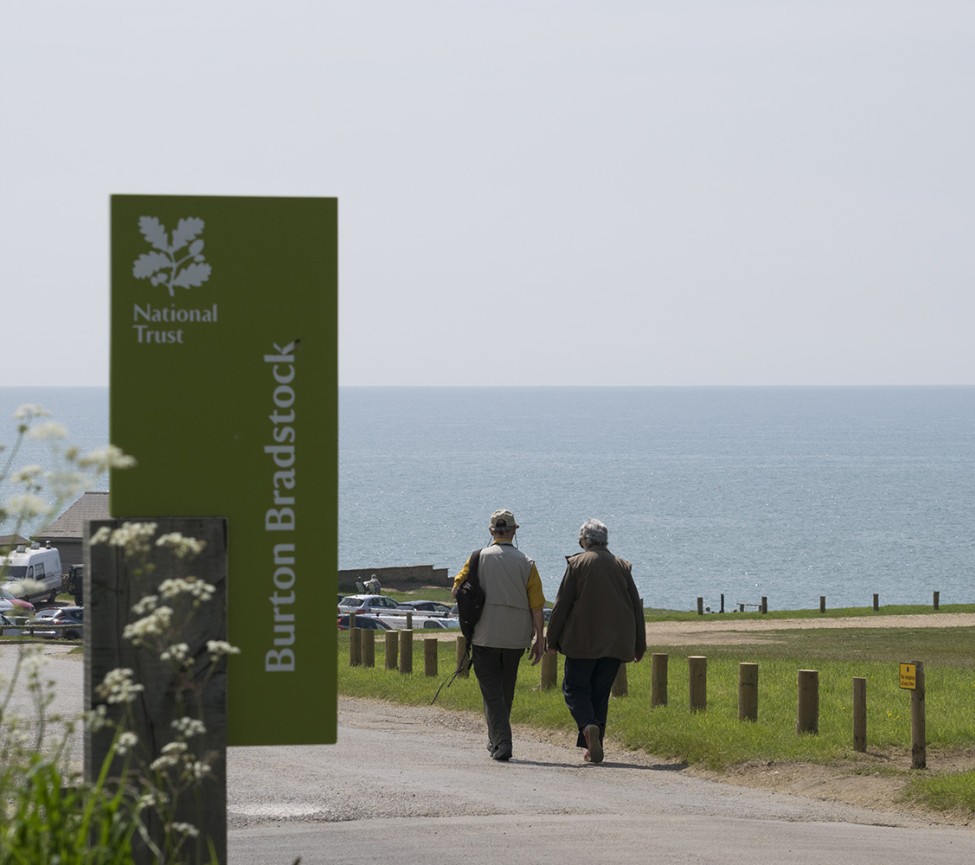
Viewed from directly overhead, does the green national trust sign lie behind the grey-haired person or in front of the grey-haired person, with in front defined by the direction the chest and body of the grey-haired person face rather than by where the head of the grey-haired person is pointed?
behind

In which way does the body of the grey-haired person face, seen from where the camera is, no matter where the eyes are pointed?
away from the camera

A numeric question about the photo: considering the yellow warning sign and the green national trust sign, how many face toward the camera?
2

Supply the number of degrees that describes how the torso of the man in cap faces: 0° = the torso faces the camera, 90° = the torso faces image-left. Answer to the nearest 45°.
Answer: approximately 180°

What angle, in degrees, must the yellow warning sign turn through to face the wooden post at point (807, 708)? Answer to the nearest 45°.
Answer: approximately 135° to its right

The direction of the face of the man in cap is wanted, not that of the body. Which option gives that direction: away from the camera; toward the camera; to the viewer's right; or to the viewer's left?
away from the camera

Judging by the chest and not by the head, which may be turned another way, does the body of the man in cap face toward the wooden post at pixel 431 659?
yes

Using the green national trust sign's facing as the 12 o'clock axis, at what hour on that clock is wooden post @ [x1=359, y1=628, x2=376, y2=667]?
The wooden post is roughly at 6 o'clock from the green national trust sign.

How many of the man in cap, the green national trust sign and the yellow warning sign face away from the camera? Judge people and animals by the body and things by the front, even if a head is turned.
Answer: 1

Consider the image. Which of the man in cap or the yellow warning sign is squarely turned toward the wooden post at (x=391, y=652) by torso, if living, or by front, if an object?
the man in cap
